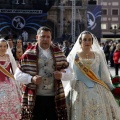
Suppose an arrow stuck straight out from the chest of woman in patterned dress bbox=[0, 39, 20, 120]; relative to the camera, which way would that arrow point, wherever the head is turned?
toward the camera

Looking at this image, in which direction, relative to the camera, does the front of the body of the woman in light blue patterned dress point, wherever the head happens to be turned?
toward the camera

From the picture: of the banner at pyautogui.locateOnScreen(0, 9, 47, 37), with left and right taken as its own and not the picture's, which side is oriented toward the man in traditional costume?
front

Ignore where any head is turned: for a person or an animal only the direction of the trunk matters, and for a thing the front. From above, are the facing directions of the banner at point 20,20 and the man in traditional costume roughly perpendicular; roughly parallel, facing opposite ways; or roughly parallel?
roughly parallel

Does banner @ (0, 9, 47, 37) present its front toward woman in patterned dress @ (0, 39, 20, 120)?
yes

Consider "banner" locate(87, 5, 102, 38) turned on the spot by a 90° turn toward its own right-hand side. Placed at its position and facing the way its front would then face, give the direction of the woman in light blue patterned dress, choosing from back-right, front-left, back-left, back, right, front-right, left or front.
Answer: left

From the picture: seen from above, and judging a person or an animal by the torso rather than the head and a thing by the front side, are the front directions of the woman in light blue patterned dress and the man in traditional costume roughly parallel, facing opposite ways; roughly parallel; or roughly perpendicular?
roughly parallel

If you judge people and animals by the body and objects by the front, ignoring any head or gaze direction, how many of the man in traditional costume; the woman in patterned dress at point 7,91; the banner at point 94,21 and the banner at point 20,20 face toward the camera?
4

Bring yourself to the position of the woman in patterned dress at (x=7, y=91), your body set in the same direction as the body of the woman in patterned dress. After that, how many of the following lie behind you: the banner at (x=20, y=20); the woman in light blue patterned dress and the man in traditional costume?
1

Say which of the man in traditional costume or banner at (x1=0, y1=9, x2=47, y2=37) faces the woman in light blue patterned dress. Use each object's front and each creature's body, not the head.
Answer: the banner

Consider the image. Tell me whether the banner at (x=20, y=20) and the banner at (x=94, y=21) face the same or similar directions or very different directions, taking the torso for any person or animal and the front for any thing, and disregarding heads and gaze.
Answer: same or similar directions

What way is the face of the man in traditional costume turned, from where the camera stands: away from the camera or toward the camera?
toward the camera

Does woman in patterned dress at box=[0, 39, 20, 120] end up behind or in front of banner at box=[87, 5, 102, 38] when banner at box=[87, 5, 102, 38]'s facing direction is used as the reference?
in front
